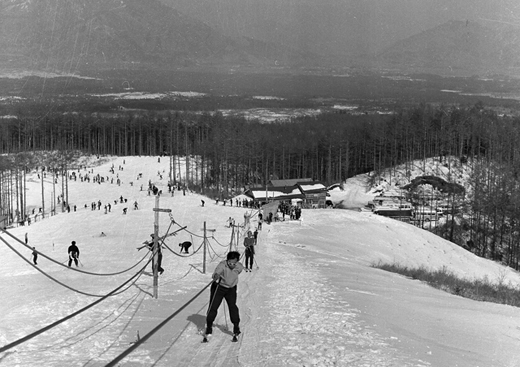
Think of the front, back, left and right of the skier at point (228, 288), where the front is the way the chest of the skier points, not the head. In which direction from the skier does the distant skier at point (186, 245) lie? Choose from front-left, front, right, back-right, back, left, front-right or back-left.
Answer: back

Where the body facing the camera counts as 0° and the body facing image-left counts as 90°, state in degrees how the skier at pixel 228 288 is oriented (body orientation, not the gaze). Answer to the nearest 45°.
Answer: approximately 0°
